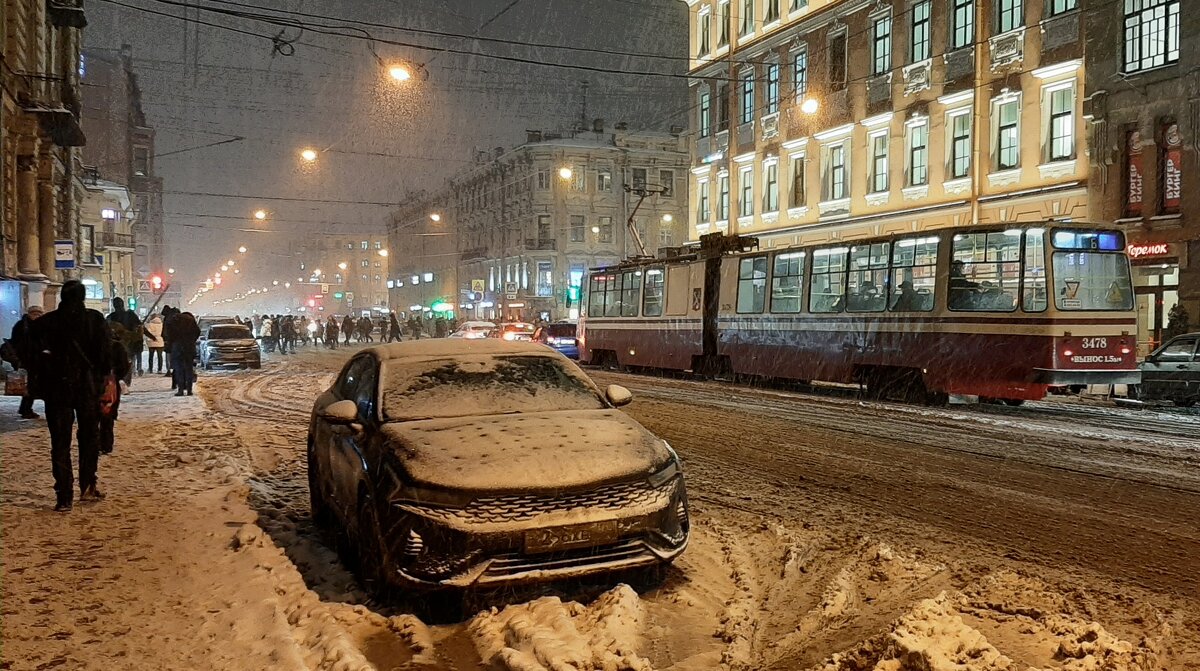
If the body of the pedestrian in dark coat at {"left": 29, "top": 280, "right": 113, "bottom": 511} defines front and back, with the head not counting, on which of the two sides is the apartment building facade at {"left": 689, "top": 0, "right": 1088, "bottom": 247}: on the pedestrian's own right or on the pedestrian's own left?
on the pedestrian's own right

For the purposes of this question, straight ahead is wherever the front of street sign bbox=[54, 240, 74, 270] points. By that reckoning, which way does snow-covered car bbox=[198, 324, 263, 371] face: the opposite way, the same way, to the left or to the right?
the same way

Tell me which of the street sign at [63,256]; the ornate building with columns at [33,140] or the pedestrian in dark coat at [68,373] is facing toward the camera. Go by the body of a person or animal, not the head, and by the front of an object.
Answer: the street sign

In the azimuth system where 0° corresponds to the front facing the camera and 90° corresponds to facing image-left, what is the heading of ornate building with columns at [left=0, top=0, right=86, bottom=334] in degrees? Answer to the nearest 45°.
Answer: approximately 270°

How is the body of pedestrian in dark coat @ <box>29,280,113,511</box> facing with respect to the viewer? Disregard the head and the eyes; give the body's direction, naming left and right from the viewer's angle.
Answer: facing away from the viewer

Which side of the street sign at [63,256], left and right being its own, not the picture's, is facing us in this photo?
front

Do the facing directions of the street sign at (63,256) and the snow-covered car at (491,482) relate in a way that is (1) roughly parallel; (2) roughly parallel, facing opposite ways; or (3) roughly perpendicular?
roughly parallel

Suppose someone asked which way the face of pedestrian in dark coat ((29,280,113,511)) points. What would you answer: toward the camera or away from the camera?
away from the camera

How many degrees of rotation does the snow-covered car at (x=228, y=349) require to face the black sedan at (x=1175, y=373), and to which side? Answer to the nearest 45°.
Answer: approximately 45° to its left

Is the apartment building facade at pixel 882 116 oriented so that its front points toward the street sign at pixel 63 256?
yes

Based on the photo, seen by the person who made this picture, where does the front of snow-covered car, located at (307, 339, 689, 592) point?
facing the viewer and to the right of the viewer

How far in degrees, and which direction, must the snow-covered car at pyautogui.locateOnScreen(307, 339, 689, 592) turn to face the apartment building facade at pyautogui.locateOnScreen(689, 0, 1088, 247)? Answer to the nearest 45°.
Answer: approximately 90° to its left

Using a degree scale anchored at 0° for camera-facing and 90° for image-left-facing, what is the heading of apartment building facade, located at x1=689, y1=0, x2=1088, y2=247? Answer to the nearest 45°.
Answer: approximately 45°

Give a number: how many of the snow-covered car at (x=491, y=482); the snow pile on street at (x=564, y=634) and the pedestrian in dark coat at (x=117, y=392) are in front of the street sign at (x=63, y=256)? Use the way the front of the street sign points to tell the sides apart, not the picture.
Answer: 3
